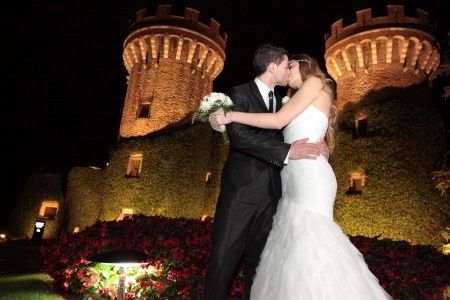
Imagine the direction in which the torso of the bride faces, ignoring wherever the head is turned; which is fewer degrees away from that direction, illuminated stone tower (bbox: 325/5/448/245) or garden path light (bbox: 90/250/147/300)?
the garden path light

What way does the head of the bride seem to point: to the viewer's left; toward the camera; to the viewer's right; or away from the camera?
to the viewer's left

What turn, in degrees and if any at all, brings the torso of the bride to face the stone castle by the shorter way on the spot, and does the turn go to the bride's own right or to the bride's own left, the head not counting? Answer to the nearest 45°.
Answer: approximately 90° to the bride's own right

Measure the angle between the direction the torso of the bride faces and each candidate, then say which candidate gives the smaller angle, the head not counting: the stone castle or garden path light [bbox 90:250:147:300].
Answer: the garden path light

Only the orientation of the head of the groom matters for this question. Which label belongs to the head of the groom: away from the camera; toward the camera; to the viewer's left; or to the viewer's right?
to the viewer's right

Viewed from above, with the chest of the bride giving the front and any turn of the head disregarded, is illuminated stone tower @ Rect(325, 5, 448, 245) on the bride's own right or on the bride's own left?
on the bride's own right

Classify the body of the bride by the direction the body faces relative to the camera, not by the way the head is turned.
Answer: to the viewer's left
